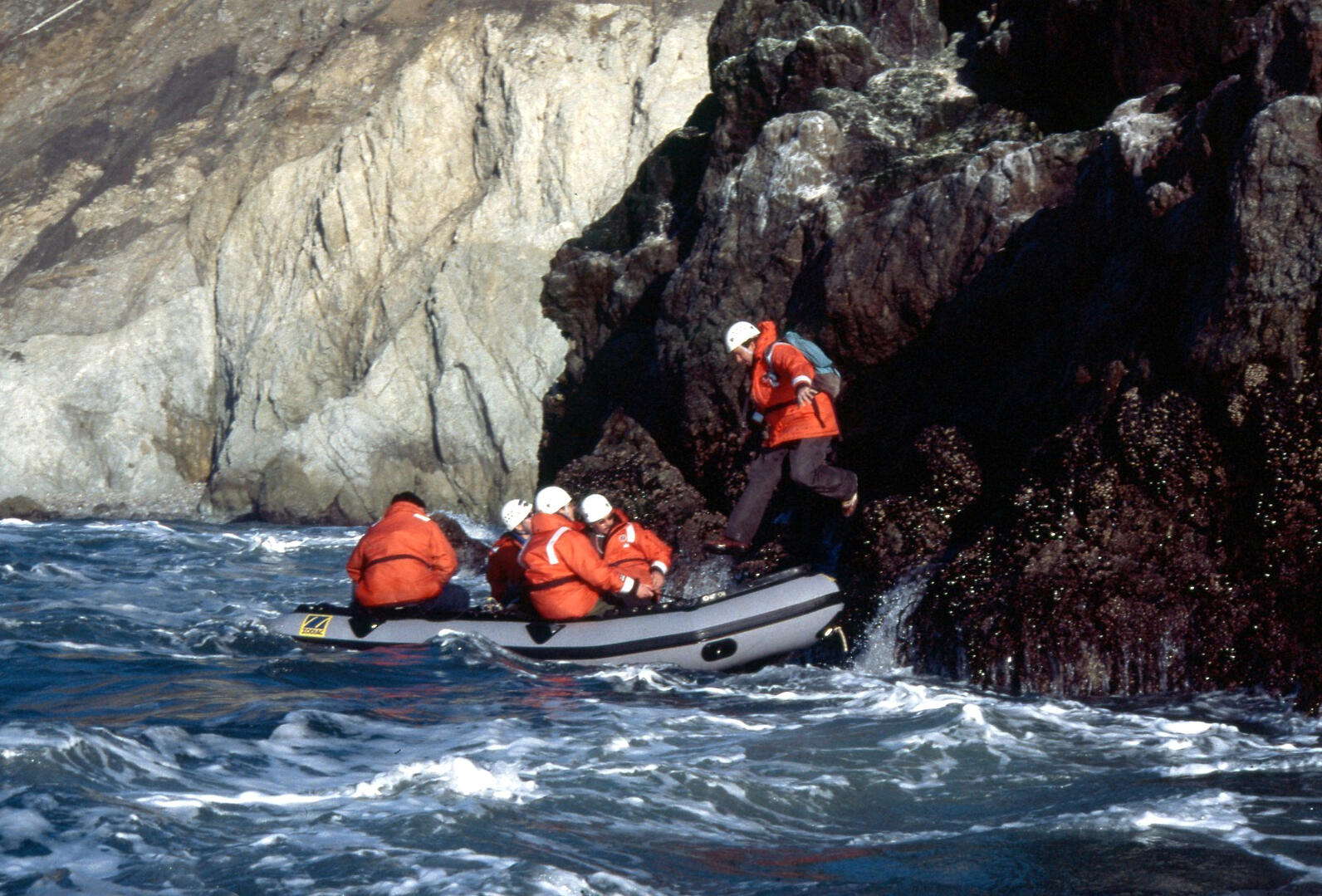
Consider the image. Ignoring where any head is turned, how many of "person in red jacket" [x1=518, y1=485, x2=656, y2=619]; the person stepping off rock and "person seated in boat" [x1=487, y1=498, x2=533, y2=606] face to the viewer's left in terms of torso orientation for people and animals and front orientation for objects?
1

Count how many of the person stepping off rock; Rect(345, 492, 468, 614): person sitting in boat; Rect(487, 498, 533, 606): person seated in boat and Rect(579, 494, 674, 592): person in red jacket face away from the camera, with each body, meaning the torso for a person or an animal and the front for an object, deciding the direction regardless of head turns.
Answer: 1

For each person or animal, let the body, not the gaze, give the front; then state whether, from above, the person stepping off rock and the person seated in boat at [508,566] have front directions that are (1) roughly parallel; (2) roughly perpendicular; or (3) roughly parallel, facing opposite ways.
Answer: roughly parallel, facing opposite ways

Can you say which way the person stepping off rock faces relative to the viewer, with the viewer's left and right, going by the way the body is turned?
facing to the left of the viewer

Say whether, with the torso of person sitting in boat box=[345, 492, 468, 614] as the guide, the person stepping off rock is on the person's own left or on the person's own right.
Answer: on the person's own right

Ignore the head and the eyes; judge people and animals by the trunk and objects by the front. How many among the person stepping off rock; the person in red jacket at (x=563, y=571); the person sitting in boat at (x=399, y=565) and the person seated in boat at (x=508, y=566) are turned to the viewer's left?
1

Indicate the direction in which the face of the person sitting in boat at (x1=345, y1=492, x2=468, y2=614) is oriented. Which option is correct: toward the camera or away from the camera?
away from the camera

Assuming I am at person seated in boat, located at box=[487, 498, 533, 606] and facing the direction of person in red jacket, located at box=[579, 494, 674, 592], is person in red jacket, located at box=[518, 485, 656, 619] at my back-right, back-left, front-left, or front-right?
front-right

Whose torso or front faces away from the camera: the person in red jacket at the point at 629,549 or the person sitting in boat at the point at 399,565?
the person sitting in boat

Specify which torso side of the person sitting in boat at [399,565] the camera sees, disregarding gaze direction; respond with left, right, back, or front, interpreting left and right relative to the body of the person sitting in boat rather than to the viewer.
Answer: back

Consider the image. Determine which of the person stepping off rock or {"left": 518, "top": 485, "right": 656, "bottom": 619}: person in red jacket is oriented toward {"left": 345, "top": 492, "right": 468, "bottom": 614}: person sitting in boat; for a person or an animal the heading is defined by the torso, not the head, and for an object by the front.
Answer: the person stepping off rock

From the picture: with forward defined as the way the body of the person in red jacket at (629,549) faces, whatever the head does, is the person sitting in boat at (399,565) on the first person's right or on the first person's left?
on the first person's right

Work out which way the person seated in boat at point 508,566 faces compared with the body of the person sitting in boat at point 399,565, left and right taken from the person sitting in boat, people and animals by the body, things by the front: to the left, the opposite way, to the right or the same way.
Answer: to the right

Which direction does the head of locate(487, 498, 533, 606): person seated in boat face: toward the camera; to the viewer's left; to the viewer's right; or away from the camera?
to the viewer's right

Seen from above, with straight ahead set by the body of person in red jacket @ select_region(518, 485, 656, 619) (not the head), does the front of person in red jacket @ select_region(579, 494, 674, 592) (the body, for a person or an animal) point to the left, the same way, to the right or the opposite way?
the opposite way

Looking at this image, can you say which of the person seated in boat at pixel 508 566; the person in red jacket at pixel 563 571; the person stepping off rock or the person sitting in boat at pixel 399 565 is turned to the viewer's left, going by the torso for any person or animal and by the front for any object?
the person stepping off rock

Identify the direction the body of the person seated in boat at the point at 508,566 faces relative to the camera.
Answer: to the viewer's right
